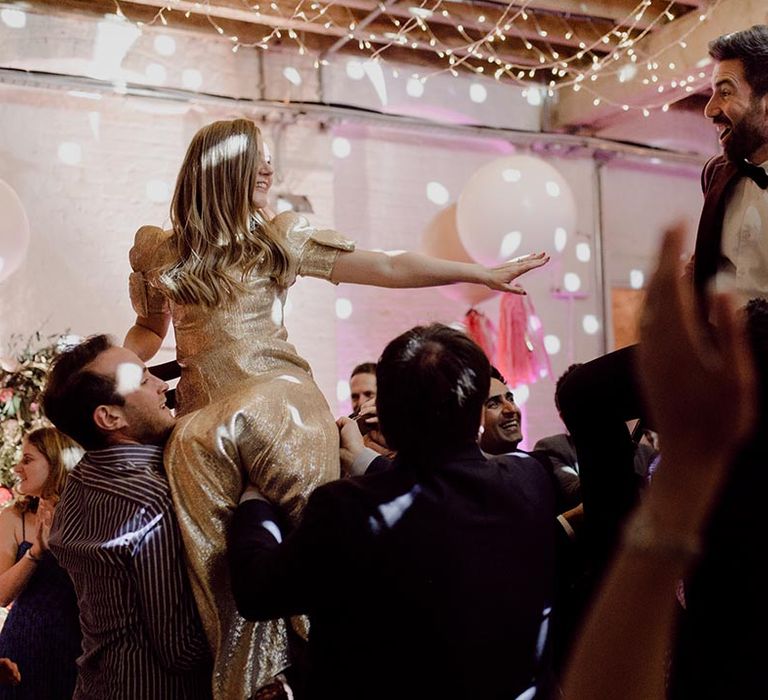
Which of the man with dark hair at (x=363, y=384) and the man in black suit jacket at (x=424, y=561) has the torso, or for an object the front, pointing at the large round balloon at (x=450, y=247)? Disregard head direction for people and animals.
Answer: the man in black suit jacket

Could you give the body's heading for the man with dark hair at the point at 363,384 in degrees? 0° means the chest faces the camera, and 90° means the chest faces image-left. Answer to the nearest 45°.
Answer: approximately 45°

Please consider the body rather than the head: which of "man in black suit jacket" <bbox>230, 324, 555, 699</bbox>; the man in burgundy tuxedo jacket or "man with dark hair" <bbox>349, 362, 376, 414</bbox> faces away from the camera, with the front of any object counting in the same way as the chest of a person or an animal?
the man in black suit jacket

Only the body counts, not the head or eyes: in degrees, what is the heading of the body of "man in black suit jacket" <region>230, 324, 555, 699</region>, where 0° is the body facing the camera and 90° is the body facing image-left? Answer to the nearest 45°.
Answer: approximately 180°

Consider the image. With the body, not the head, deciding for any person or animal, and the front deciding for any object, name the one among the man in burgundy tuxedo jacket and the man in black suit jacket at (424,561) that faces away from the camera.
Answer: the man in black suit jacket

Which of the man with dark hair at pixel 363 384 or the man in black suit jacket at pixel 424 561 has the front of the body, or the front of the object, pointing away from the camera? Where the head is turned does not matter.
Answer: the man in black suit jacket

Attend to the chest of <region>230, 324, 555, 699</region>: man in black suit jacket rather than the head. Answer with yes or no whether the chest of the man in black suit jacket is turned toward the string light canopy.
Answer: yes

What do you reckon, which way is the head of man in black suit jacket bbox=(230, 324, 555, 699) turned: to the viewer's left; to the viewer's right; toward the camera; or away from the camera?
away from the camera

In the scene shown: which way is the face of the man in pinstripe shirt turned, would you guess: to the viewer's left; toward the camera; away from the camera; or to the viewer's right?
to the viewer's right

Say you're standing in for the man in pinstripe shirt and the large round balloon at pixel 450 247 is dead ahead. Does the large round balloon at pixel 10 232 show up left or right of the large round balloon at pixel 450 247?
left

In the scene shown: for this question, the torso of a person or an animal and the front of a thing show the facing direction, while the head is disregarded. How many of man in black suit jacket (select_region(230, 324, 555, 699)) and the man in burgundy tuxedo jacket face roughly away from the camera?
1
